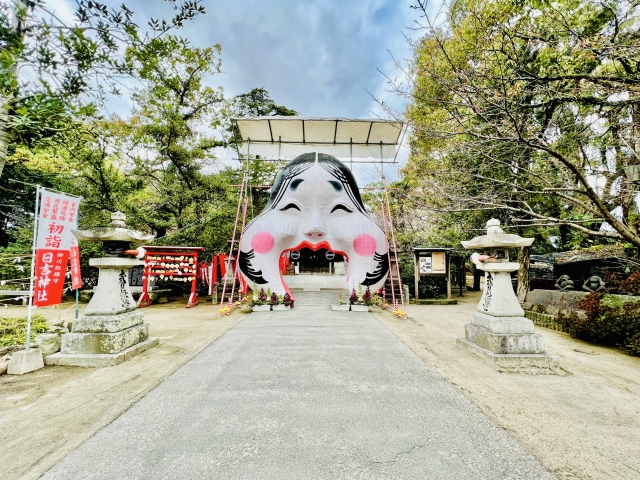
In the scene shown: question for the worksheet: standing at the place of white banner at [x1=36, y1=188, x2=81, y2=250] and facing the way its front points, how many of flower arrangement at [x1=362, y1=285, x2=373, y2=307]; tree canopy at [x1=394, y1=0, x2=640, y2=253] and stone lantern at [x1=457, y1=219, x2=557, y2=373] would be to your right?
0

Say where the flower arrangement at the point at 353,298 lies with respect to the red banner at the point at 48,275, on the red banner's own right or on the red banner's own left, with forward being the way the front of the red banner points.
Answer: on the red banner's own left

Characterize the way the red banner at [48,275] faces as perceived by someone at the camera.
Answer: facing the viewer

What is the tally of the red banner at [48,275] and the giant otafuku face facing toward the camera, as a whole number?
2

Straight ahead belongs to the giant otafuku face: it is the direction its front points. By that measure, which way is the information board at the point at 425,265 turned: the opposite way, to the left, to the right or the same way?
the same way

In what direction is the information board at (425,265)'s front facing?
toward the camera

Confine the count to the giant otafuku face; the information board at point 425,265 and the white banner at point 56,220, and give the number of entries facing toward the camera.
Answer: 3

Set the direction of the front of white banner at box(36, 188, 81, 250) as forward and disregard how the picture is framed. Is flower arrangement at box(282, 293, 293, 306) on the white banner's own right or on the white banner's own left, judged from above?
on the white banner's own left

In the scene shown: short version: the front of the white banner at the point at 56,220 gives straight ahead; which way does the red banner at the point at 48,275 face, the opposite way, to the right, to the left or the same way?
the same way

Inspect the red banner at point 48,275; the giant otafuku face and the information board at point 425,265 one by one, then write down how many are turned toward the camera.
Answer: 3

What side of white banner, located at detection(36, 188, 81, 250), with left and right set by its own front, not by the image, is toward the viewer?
front
